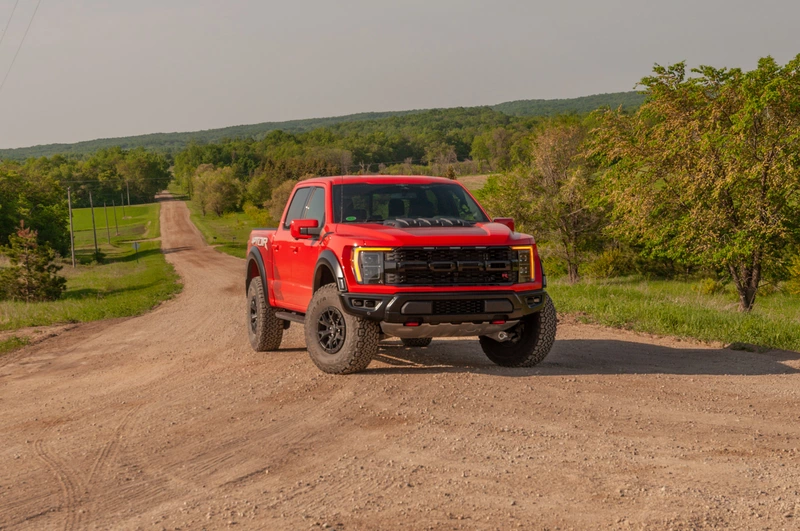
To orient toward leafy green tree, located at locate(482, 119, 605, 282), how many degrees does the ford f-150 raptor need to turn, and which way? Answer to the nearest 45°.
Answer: approximately 135° to its left

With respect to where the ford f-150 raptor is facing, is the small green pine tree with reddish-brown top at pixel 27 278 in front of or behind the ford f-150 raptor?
behind

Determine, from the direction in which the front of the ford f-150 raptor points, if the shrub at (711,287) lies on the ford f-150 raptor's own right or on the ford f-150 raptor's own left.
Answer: on the ford f-150 raptor's own left

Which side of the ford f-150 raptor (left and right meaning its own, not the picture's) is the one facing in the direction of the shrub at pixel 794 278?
left

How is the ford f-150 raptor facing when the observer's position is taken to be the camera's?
facing the viewer and to the right of the viewer

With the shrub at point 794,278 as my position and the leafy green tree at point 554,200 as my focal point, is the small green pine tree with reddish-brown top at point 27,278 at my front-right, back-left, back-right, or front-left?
front-left

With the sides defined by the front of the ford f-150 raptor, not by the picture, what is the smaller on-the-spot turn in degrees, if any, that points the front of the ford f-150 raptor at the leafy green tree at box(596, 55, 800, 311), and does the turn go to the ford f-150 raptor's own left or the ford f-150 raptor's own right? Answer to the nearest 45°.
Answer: approximately 90° to the ford f-150 raptor's own left
